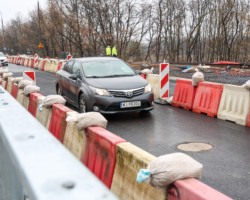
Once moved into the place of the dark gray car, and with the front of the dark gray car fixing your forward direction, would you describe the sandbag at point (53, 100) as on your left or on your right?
on your right

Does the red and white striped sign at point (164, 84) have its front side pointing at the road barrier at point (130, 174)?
yes

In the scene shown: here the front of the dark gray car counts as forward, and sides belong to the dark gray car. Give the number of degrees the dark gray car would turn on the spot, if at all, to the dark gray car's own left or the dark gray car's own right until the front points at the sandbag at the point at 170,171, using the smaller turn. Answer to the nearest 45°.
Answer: approximately 45° to the dark gray car's own right

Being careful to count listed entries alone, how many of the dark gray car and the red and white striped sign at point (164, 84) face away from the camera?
0

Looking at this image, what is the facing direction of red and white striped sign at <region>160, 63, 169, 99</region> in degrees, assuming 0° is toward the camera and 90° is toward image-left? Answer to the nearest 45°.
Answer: approximately 0°

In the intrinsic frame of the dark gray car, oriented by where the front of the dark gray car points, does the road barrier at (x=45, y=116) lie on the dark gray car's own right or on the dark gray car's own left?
on the dark gray car's own right

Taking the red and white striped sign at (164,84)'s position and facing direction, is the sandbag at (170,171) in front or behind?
in front

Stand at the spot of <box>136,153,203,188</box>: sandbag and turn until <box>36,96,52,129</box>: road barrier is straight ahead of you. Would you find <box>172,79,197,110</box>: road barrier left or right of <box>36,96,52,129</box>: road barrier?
right

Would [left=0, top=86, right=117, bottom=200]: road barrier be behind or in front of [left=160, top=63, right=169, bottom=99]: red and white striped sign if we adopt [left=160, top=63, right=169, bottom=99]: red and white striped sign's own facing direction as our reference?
in front

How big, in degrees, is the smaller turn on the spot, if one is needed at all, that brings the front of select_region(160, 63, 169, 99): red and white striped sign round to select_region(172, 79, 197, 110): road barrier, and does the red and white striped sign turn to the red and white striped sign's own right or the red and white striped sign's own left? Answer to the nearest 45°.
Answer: approximately 45° to the red and white striped sign's own left

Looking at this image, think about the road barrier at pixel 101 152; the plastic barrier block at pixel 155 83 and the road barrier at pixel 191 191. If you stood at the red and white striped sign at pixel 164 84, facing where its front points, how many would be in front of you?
2

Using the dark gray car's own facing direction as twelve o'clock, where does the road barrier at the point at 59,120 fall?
The road barrier is roughly at 2 o'clock from the dark gray car.

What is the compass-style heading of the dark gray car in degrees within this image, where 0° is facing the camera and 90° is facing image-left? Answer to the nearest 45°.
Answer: approximately 315°

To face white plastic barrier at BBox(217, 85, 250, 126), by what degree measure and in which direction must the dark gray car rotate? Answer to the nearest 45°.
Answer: approximately 45° to its left
